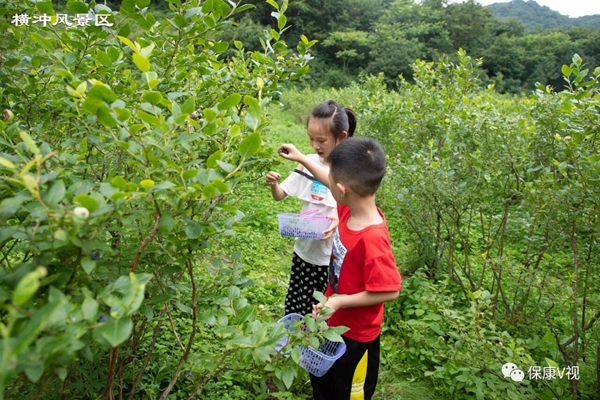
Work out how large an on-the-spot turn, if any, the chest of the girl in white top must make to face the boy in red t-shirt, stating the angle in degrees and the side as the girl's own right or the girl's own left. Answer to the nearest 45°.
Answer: approximately 45° to the girl's own left

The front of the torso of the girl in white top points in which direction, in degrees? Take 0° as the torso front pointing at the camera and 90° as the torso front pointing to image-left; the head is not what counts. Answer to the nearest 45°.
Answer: approximately 45°

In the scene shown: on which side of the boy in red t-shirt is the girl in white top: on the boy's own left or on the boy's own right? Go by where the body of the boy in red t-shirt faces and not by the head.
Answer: on the boy's own right

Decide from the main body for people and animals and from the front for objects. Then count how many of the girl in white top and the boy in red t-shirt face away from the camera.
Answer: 0

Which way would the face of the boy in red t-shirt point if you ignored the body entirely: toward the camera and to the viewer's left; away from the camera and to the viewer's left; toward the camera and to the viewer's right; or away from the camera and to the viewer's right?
away from the camera and to the viewer's left

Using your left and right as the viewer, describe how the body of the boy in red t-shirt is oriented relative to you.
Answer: facing to the left of the viewer
